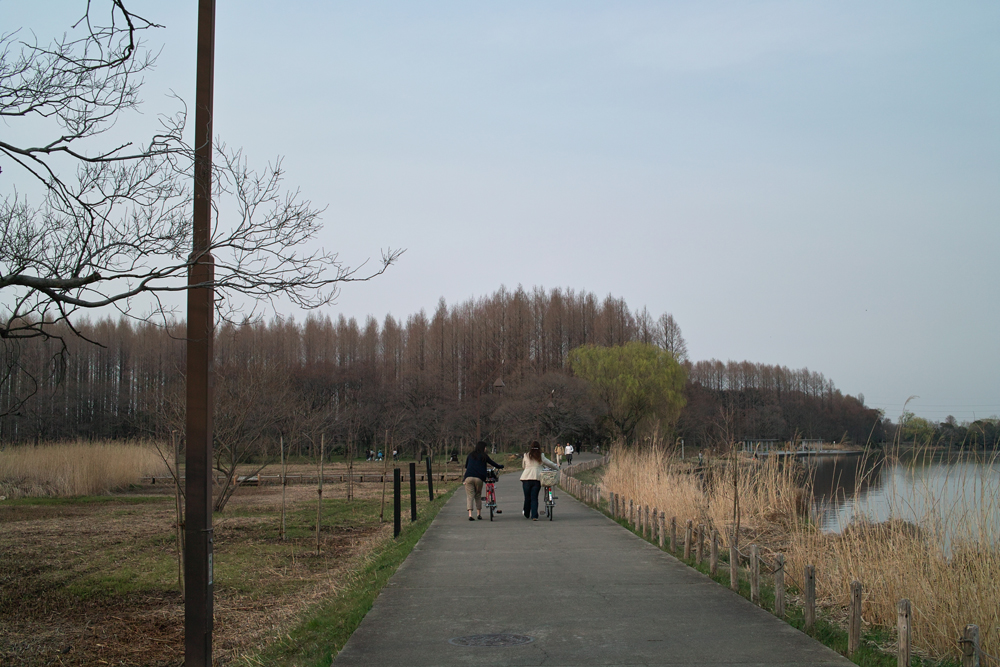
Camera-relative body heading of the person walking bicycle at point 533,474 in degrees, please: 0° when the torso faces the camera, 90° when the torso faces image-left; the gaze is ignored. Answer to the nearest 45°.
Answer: approximately 180°

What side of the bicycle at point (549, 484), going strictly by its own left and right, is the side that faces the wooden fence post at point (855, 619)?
back

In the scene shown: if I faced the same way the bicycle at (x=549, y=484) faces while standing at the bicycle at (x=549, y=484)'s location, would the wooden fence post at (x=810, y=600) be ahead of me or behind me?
behind

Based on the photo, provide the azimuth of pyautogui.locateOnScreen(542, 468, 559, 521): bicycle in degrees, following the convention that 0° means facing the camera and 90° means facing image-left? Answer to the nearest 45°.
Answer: approximately 180°

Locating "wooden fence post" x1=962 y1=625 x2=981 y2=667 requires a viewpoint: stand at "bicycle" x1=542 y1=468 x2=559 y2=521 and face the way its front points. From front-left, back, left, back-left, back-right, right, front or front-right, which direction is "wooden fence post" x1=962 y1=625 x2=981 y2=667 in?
back

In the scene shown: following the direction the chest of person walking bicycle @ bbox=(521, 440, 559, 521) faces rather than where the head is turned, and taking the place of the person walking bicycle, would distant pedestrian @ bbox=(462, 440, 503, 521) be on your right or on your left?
on your left

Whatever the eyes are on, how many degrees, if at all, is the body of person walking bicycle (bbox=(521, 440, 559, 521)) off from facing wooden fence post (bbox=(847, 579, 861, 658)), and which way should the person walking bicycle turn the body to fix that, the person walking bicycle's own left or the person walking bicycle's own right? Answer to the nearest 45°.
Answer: approximately 180°

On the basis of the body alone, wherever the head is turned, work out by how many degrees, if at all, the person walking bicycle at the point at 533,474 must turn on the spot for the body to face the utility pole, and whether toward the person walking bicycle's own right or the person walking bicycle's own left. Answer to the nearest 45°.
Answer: approximately 180°

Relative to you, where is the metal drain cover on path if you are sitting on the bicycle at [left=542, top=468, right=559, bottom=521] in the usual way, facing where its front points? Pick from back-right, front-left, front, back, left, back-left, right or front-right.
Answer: back

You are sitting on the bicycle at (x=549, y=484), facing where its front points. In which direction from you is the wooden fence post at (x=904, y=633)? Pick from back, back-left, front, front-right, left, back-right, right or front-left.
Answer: back

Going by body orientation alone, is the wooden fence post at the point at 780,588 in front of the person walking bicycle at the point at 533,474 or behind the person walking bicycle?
behind
